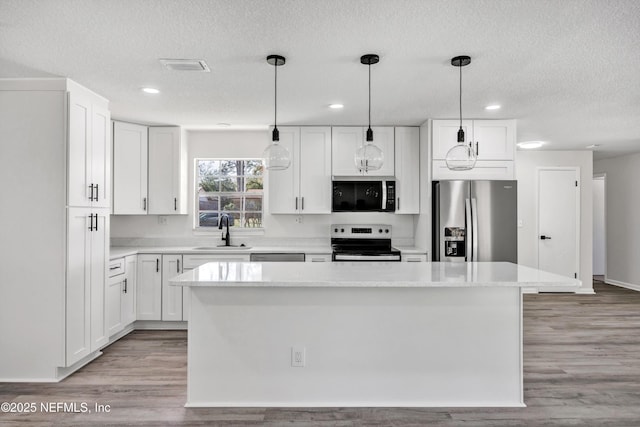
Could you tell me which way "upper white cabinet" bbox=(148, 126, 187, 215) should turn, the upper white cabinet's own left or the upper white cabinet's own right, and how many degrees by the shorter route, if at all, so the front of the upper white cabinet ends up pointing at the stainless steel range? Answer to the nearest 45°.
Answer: approximately 90° to the upper white cabinet's own left

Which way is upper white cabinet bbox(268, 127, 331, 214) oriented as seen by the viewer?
toward the camera

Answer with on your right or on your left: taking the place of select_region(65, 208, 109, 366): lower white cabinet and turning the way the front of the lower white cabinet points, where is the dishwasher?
on your left

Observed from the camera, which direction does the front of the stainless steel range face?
facing the viewer

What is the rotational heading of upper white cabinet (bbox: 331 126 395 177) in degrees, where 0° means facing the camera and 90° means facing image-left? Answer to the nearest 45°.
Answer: approximately 0°

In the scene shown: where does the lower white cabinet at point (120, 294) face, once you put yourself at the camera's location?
facing the viewer and to the right of the viewer

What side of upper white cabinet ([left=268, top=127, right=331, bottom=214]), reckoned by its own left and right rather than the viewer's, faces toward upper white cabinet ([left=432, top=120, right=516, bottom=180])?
left

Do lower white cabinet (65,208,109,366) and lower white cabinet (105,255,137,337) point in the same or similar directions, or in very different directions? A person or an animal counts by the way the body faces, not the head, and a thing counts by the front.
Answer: same or similar directions

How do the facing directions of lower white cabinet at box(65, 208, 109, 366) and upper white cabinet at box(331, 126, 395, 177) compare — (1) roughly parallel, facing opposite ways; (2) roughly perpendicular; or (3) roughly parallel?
roughly perpendicular

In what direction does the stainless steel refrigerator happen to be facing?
toward the camera

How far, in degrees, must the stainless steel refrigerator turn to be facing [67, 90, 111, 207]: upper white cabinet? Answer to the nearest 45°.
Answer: approximately 45° to its right

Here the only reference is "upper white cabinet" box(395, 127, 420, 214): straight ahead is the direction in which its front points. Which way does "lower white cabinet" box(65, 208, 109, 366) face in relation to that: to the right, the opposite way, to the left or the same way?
to the left

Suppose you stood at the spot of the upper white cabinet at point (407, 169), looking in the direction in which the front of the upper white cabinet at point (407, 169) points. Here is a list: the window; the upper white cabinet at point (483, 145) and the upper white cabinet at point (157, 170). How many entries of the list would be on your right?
2

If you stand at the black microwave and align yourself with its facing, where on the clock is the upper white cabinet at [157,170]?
The upper white cabinet is roughly at 3 o'clock from the black microwave.
